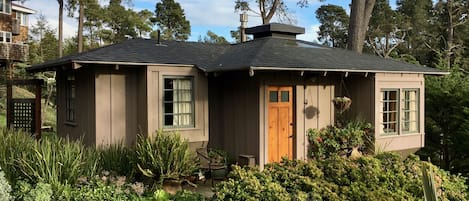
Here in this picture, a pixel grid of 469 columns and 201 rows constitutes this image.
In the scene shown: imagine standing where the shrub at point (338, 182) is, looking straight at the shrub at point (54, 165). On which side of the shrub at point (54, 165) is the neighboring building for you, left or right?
right
